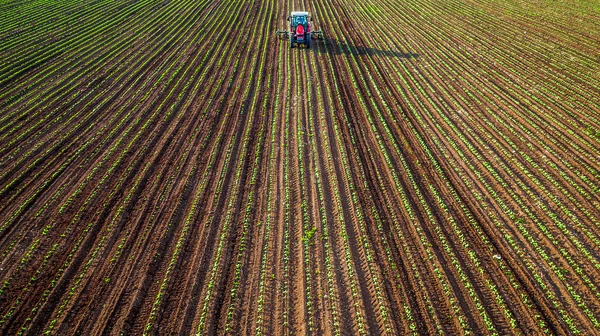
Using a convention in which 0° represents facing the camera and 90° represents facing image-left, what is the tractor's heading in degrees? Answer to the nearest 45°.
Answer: approximately 0°
